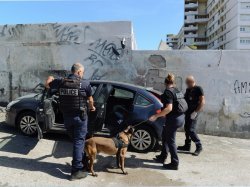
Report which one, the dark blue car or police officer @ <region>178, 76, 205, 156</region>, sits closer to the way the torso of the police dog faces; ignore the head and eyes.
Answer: the police officer

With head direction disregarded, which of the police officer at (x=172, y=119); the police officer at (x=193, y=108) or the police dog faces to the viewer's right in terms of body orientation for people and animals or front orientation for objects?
the police dog

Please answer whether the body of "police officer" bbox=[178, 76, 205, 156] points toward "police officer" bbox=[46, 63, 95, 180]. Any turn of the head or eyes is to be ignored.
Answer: yes

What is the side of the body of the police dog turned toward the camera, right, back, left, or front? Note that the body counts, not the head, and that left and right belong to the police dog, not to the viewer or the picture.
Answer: right

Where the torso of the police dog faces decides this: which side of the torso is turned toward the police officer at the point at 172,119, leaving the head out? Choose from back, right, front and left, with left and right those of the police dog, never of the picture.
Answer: front

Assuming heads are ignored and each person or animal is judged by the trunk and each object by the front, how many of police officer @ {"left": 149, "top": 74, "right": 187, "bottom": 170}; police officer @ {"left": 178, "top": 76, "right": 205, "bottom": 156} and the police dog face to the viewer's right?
1

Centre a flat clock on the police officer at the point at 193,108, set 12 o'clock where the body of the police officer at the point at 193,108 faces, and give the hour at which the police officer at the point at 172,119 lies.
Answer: the police officer at the point at 172,119 is roughly at 11 o'clock from the police officer at the point at 193,108.

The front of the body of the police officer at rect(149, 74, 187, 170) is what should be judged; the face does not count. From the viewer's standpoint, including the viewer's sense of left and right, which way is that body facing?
facing away from the viewer and to the left of the viewer

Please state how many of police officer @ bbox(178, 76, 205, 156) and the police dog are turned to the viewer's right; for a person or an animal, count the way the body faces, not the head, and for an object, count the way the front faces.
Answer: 1
